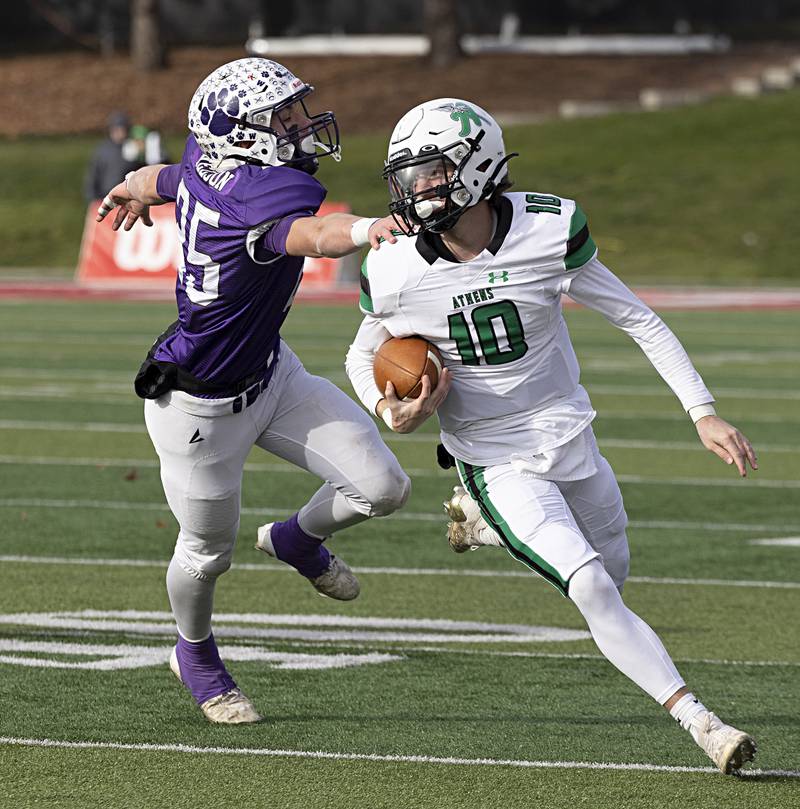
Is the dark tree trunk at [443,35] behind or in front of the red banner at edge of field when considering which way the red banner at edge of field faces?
behind

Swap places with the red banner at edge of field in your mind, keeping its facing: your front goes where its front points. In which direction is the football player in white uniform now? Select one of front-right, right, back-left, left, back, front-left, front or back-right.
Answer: front

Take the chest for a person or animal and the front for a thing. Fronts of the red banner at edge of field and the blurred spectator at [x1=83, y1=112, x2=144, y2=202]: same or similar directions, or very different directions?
same or similar directions

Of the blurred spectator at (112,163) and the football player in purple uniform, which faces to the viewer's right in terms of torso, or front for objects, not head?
the football player in purple uniform

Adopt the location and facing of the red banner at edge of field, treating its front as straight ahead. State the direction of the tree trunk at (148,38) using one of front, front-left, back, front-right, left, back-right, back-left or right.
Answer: back

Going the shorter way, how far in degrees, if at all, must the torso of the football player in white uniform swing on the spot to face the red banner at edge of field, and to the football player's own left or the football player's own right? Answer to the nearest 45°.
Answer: approximately 180°

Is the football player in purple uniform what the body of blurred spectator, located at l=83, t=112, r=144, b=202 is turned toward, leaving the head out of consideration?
yes

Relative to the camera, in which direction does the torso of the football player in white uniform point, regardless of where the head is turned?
toward the camera

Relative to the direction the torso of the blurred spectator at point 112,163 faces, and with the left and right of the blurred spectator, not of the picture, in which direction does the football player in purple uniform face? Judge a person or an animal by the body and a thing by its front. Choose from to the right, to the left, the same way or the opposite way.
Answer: to the left

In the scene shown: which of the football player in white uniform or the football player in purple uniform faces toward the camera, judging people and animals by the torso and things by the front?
the football player in white uniform

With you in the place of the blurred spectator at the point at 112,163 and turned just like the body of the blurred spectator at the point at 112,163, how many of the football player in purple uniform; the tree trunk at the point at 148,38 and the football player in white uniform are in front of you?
2

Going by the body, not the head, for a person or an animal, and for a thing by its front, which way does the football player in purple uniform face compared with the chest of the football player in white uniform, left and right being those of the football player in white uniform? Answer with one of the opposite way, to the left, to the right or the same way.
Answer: to the left

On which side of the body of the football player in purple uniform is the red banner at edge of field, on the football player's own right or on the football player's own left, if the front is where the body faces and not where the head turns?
on the football player's own left

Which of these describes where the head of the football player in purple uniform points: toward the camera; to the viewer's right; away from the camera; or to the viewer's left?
to the viewer's right

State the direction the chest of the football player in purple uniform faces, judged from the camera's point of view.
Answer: to the viewer's right

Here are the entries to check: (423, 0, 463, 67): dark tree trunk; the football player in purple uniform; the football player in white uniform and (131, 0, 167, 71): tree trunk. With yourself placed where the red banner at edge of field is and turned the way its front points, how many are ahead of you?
2
